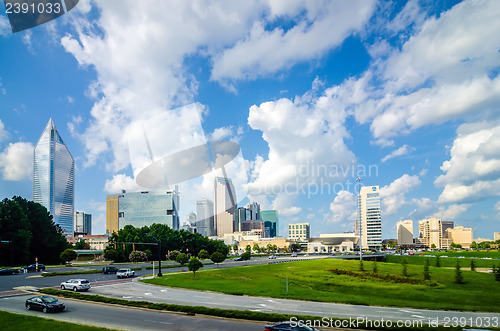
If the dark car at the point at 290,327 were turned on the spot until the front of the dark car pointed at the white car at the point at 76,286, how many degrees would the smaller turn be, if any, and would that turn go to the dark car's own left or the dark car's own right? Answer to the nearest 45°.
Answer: approximately 135° to the dark car's own left

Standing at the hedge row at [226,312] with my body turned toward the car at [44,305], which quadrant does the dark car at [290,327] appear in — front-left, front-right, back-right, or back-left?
back-left

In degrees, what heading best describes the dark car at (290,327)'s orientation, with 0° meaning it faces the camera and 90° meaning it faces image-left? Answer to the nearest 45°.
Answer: approximately 270°

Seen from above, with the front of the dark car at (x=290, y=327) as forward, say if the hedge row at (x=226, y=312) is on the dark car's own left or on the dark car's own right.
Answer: on the dark car's own left

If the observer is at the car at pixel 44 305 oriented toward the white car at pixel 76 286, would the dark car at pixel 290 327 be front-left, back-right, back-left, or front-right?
back-right
